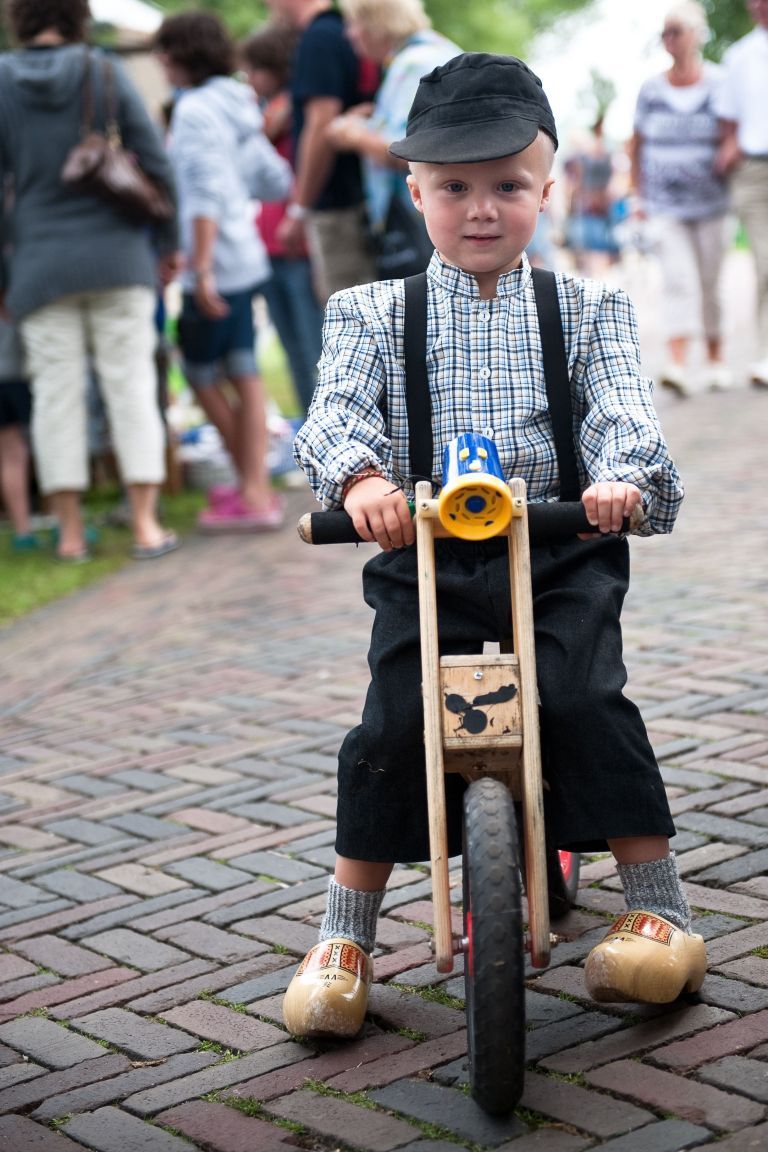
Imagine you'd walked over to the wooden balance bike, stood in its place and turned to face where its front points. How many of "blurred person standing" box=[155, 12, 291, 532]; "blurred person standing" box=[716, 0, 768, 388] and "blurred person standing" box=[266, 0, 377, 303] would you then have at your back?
3

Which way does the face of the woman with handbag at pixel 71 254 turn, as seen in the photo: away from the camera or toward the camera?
away from the camera

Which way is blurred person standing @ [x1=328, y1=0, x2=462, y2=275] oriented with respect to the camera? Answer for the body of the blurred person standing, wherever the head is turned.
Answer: to the viewer's left

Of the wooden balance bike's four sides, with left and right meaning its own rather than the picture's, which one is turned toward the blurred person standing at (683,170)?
back

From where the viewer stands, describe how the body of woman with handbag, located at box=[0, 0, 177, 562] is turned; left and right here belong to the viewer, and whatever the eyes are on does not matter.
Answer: facing away from the viewer

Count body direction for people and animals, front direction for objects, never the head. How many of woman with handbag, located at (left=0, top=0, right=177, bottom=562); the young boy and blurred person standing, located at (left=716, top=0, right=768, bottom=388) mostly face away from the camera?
1

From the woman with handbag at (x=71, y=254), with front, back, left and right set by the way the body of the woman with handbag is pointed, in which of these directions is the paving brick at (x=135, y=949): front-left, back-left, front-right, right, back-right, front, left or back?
back

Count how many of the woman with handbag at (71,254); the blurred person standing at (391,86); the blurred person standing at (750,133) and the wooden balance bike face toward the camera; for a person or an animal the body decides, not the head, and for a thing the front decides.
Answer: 2

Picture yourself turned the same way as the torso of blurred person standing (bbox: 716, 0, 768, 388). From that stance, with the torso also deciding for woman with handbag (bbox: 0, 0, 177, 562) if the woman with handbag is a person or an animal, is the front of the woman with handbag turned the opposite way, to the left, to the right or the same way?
the opposite way

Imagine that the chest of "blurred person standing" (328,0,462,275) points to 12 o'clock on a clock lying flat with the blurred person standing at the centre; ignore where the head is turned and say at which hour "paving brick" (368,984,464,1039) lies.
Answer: The paving brick is roughly at 9 o'clock from the blurred person standing.

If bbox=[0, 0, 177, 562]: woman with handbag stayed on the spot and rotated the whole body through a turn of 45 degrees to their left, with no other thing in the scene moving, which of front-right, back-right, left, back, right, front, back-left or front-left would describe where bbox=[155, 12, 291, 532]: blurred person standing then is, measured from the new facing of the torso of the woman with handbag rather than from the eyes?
right

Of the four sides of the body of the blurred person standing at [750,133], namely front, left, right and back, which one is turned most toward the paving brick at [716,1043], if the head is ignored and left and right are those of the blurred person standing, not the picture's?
front

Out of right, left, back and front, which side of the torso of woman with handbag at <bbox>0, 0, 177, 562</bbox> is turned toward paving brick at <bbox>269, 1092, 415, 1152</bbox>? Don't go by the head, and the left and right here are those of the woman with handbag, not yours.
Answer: back
